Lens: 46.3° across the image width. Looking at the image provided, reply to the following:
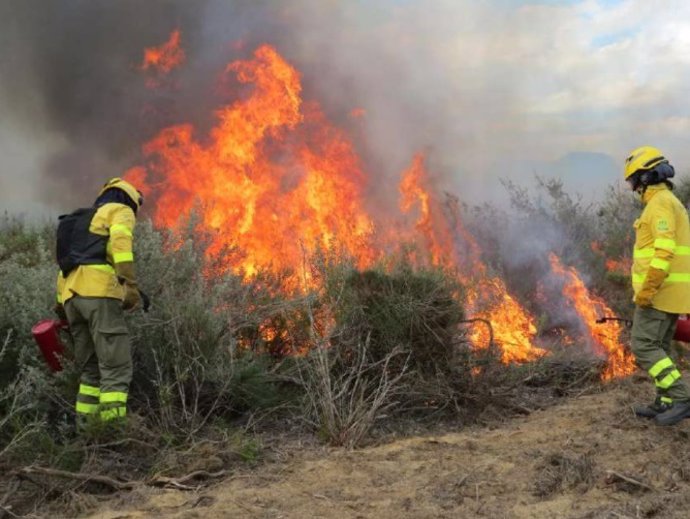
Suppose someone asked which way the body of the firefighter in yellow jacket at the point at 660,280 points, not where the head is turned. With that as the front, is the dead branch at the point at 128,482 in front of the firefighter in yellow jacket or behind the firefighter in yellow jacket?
in front

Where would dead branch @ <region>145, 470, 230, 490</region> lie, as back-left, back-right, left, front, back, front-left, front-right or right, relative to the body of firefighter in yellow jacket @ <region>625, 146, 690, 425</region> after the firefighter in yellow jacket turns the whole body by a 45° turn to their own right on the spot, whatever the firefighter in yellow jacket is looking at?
left

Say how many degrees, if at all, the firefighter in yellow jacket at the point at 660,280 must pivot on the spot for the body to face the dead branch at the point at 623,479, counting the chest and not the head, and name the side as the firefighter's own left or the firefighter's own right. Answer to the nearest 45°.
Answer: approximately 90° to the firefighter's own left

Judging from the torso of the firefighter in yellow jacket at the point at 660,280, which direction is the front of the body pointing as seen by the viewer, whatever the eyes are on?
to the viewer's left

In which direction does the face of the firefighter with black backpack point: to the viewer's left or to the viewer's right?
to the viewer's right

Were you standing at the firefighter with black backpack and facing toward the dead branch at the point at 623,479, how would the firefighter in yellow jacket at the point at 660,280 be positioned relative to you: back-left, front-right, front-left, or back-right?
front-left

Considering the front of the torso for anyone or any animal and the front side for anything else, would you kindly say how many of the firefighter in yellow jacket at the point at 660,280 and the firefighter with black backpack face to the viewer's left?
1

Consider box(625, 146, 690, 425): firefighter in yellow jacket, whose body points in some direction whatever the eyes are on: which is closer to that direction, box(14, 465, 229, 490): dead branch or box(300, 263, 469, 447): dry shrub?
the dry shrub

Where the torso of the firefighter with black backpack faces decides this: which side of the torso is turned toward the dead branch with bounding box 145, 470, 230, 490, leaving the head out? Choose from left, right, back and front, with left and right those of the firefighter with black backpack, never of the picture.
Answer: right

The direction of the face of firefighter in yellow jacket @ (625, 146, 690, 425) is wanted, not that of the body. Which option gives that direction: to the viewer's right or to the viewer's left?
to the viewer's left

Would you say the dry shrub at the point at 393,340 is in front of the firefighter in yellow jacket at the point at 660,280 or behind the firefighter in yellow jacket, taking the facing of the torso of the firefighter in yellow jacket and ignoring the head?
in front

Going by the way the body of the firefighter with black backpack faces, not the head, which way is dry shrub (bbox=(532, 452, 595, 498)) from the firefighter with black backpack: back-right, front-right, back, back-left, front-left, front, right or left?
right

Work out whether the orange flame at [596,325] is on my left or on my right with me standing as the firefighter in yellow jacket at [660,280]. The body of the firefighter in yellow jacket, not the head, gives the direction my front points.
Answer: on my right

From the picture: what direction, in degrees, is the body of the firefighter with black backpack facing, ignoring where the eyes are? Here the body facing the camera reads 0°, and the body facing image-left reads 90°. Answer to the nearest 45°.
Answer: approximately 225°

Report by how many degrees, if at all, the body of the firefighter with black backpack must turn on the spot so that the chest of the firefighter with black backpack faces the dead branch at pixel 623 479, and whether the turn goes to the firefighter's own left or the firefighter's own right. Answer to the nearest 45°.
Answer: approximately 90° to the firefighter's own right

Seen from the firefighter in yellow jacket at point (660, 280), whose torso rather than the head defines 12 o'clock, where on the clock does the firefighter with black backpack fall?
The firefighter with black backpack is roughly at 11 o'clock from the firefighter in yellow jacket.
